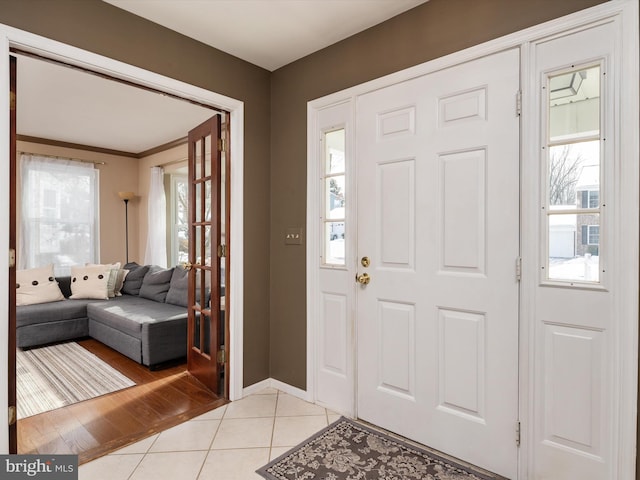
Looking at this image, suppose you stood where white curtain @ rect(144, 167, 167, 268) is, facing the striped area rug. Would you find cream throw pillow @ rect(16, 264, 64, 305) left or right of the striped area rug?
right

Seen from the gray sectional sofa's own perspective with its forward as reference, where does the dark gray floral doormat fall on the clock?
The dark gray floral doormat is roughly at 10 o'clock from the gray sectional sofa.

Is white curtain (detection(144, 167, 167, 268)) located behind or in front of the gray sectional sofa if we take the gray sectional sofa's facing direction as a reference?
behind

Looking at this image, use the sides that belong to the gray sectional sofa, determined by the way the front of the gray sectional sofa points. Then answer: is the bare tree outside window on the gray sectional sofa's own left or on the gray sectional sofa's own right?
on the gray sectional sofa's own left

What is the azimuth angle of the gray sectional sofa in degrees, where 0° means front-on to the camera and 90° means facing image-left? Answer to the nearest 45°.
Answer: approximately 45°

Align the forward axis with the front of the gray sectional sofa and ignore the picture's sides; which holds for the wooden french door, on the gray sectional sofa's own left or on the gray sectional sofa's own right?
on the gray sectional sofa's own left

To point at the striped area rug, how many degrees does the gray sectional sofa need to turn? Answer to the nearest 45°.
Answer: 0° — it already faces it

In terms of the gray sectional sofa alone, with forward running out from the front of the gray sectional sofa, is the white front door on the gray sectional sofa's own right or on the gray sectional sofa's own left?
on the gray sectional sofa's own left

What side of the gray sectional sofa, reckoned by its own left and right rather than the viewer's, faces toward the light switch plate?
left
